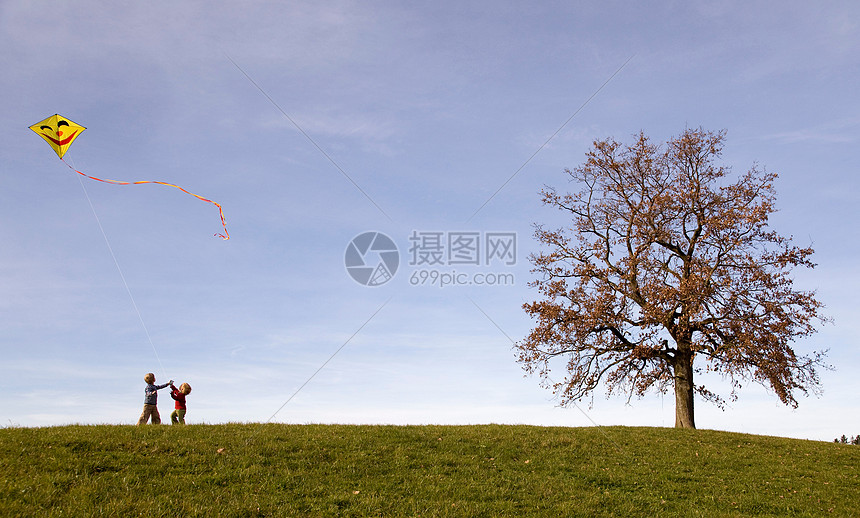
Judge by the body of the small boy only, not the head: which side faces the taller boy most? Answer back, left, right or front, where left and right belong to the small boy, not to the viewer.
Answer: front

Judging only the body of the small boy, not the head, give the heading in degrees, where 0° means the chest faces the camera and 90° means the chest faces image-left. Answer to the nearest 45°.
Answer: approximately 90°
